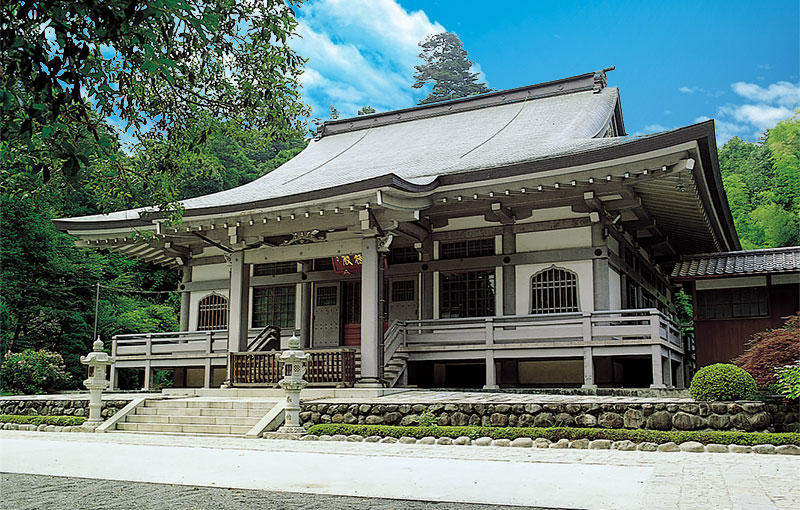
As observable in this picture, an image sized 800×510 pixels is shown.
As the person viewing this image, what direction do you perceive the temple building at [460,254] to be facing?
facing the viewer and to the left of the viewer

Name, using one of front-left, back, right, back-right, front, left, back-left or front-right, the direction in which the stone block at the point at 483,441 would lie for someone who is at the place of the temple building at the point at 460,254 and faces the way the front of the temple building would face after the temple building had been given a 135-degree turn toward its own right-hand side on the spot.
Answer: back

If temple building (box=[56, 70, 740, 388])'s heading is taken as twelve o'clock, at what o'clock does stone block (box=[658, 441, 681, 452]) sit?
The stone block is roughly at 10 o'clock from the temple building.

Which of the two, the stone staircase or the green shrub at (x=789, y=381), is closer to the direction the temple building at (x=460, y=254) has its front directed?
the stone staircase

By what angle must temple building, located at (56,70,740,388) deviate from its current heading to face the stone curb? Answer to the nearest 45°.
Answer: approximately 45° to its left

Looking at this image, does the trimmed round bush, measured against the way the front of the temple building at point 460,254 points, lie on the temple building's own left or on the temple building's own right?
on the temple building's own left

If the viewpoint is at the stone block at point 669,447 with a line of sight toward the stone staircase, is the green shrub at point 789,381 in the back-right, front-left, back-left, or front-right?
back-right

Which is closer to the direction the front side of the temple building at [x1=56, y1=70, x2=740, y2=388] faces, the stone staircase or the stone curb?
the stone staircase

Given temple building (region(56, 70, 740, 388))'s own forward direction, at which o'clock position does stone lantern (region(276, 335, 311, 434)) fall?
The stone lantern is roughly at 12 o'clock from the temple building.

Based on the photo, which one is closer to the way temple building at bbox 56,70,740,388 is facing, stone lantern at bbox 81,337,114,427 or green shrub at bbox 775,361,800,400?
the stone lantern

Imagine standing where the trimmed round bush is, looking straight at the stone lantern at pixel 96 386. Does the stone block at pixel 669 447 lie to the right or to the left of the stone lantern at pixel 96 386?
left

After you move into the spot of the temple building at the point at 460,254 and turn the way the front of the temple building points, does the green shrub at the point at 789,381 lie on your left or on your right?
on your left

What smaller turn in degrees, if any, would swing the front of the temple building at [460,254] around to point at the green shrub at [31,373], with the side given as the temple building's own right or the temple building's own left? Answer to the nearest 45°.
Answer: approximately 45° to the temple building's own right
